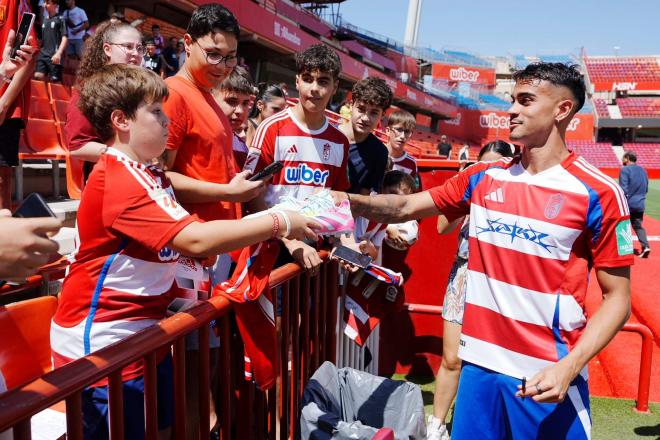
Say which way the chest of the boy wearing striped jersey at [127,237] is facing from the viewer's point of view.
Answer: to the viewer's right

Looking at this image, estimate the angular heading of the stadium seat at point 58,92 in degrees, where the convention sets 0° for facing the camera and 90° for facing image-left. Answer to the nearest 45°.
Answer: approximately 315°

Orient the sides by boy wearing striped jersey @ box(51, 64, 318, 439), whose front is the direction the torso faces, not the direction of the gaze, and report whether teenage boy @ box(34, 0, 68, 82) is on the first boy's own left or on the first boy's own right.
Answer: on the first boy's own left

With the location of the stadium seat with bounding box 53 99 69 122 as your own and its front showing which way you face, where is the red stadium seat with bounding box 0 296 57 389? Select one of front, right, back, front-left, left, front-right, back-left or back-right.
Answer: front-right

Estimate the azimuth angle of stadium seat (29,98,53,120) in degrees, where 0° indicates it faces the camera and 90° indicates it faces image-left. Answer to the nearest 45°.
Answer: approximately 315°

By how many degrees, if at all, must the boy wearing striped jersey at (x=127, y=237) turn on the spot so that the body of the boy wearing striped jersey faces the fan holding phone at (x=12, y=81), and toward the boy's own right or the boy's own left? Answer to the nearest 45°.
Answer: approximately 135° to the boy's own left

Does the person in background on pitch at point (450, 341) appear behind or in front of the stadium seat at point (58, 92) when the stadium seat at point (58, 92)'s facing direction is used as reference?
in front

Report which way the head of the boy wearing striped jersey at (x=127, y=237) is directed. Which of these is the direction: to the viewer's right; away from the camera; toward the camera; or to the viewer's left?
to the viewer's right

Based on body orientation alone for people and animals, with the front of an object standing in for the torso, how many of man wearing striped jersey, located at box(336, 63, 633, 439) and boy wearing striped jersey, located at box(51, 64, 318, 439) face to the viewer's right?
1

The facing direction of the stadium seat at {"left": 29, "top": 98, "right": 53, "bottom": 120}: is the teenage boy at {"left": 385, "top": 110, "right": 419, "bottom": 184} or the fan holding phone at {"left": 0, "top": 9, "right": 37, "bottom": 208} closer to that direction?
the teenage boy

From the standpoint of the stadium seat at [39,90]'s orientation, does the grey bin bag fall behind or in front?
in front
